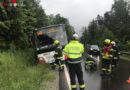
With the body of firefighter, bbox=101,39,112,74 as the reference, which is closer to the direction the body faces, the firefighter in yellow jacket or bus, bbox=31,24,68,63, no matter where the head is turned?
the bus

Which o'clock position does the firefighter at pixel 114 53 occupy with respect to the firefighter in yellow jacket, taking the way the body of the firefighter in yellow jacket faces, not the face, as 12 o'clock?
The firefighter is roughly at 1 o'clock from the firefighter in yellow jacket.

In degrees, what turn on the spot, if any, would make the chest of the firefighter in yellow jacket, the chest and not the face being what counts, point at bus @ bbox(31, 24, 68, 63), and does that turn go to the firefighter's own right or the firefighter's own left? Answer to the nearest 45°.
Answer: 0° — they already face it

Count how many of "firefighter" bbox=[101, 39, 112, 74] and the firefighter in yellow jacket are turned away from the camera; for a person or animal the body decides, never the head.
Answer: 2

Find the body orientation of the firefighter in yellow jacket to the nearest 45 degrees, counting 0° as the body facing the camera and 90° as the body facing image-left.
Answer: approximately 180°

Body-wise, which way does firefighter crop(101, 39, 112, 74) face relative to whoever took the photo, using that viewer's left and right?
facing away from the viewer
